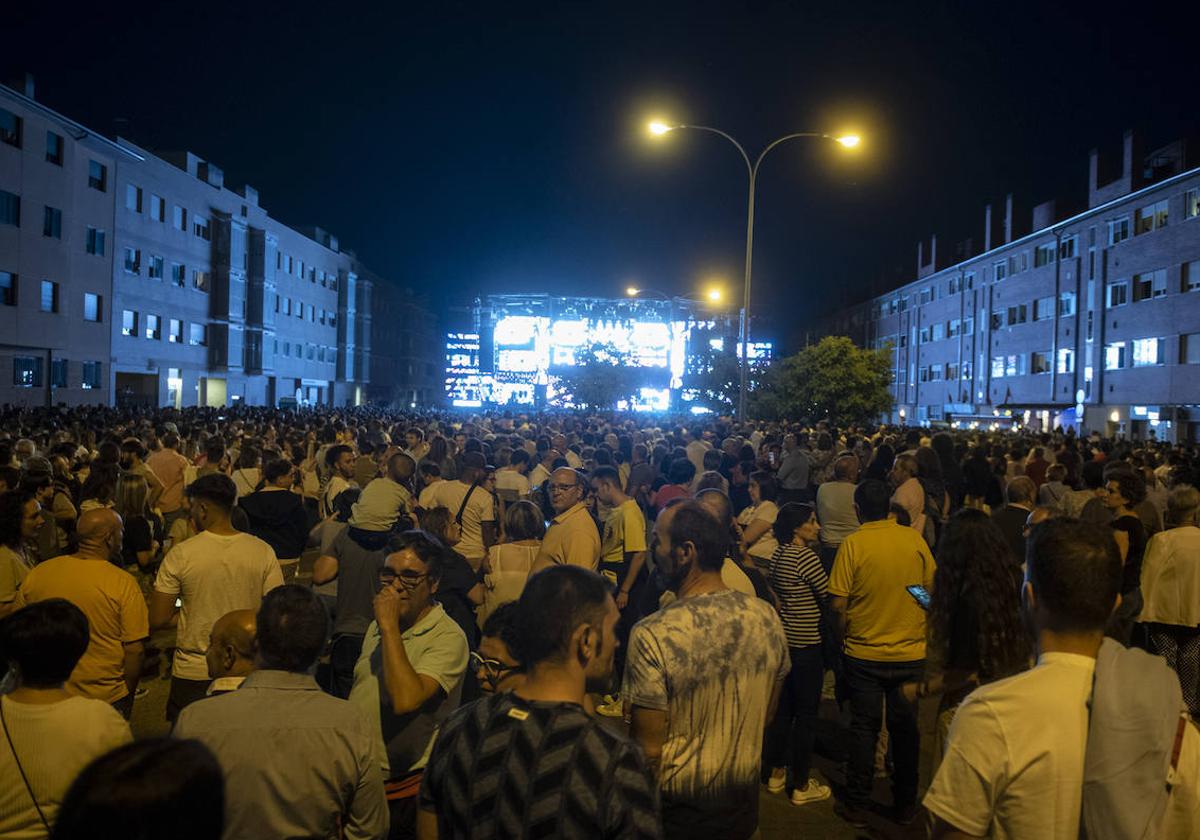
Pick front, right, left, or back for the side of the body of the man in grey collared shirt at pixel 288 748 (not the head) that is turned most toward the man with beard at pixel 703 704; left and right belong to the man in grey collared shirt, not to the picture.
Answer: right

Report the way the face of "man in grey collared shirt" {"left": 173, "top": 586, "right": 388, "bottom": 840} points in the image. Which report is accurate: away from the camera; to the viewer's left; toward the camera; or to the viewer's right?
away from the camera

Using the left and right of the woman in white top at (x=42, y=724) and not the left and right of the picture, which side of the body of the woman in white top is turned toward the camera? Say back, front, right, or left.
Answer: back

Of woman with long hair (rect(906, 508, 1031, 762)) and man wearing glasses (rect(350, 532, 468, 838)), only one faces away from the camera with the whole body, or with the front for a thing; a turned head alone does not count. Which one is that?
the woman with long hair

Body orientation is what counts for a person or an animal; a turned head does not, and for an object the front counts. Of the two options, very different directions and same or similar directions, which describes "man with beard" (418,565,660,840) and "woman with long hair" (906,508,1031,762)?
same or similar directions

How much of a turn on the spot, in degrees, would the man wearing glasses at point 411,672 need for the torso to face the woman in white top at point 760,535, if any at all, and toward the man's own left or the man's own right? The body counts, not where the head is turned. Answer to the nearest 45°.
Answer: approximately 180°

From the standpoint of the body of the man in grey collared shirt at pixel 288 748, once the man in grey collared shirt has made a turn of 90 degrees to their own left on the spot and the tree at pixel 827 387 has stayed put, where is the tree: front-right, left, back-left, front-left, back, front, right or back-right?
back-right

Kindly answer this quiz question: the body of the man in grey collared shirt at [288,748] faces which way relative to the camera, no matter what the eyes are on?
away from the camera

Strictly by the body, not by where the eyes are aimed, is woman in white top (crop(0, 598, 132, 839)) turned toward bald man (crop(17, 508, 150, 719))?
yes

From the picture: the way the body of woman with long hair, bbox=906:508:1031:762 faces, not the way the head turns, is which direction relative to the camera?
away from the camera

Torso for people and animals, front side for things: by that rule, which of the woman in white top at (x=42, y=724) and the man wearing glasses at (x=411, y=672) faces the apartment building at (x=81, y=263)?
the woman in white top

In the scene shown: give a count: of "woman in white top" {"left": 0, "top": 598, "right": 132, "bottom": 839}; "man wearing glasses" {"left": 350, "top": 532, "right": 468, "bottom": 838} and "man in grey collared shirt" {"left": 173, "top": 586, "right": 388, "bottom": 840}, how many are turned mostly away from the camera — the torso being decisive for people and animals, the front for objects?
2

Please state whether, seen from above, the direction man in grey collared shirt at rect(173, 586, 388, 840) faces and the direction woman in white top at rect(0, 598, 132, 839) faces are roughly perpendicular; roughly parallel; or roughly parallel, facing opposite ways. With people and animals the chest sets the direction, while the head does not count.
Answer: roughly parallel

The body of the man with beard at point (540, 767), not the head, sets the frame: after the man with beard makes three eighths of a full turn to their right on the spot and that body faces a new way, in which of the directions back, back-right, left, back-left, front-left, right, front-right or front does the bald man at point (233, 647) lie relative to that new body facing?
back-right

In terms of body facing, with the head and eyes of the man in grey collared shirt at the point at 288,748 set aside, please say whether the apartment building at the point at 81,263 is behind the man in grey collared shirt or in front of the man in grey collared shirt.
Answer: in front

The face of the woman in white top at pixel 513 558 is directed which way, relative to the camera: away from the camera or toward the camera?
away from the camera
